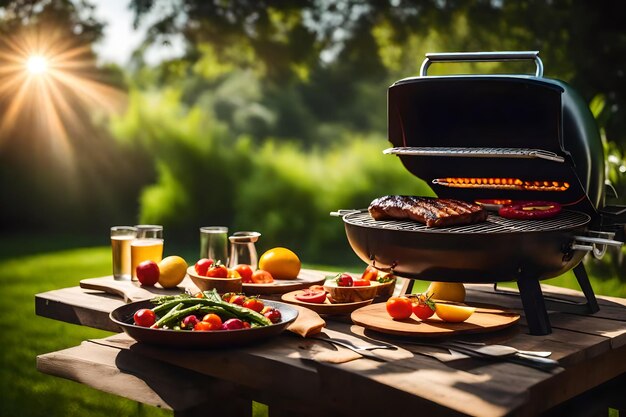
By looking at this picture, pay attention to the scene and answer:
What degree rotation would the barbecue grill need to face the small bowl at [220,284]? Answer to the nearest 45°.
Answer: approximately 45° to its right

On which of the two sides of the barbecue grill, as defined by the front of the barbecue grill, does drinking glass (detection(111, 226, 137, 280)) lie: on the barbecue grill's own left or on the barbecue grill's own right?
on the barbecue grill's own right

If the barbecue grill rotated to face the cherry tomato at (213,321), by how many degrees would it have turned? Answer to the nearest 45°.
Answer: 0° — it already faces it

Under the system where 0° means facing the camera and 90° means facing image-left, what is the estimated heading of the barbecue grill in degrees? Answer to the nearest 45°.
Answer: approximately 45°

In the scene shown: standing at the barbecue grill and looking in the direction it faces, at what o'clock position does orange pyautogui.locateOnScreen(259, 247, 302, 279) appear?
The orange is roughly at 2 o'clock from the barbecue grill.

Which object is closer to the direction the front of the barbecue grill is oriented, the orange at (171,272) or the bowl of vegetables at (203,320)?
the bowl of vegetables

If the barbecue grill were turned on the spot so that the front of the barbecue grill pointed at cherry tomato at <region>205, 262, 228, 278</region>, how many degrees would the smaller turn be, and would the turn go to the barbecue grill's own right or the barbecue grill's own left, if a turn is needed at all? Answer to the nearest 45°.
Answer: approximately 45° to the barbecue grill's own right

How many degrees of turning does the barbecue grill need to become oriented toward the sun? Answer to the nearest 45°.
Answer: approximately 90° to its right
